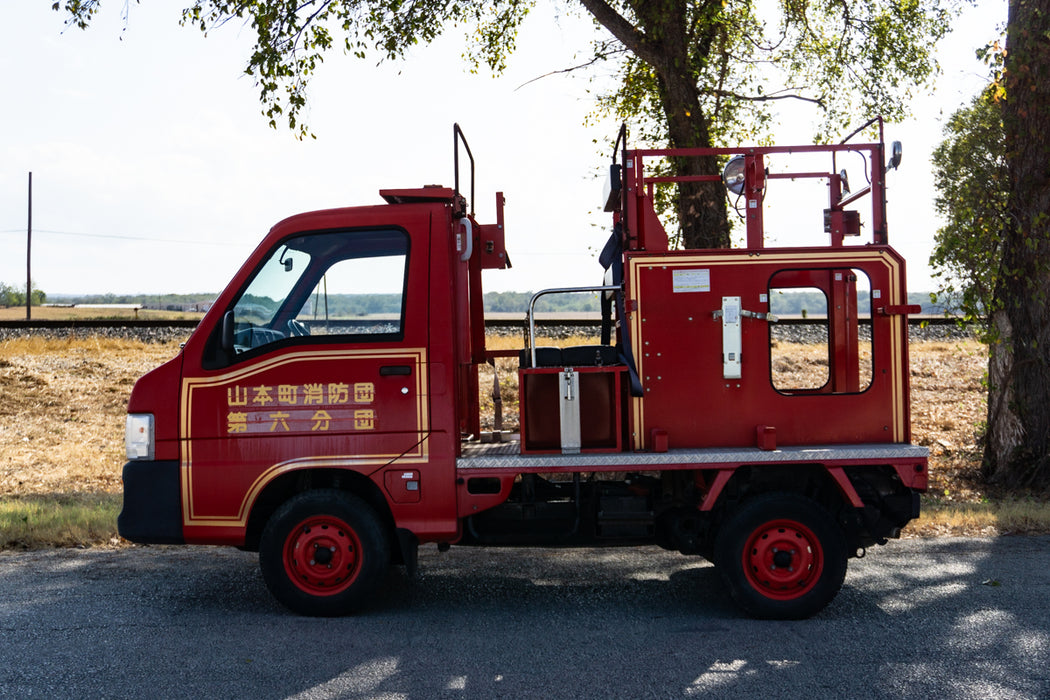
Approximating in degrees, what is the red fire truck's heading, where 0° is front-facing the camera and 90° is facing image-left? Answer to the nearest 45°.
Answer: approximately 90°
